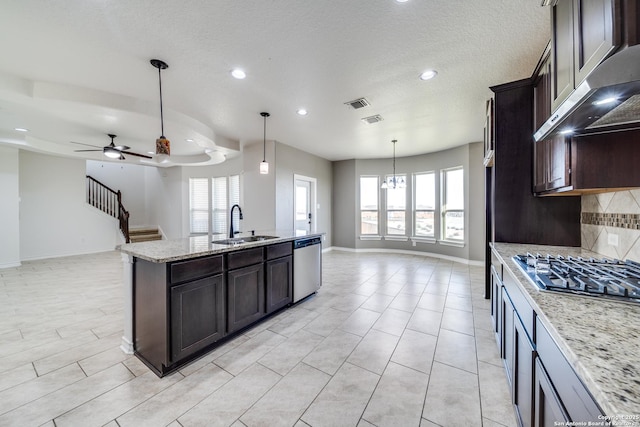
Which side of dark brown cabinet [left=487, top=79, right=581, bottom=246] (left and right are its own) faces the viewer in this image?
left

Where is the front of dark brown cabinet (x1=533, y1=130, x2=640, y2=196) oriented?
to the viewer's left

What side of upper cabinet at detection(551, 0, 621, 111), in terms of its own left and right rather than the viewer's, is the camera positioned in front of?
left

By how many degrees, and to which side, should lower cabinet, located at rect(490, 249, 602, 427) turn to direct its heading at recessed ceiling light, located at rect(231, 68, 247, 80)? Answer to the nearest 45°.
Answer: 0° — it already faces it

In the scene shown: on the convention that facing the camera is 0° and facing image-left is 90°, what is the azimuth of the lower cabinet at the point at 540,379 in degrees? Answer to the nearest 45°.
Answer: approximately 90°

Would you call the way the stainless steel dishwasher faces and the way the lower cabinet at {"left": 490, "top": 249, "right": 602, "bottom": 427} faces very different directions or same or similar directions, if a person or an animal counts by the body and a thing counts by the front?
very different directions

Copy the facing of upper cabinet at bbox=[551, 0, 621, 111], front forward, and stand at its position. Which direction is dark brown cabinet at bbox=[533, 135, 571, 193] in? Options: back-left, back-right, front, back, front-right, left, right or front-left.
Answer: right

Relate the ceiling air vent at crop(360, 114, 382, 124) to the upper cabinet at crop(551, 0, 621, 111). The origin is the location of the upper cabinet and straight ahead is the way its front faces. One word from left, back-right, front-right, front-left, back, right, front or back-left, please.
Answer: front-right

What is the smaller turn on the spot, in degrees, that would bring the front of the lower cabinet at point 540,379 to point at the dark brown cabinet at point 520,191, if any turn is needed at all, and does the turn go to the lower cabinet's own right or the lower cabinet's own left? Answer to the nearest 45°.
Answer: approximately 90° to the lower cabinet's own right

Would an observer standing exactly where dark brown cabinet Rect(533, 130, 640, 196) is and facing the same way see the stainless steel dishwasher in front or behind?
in front

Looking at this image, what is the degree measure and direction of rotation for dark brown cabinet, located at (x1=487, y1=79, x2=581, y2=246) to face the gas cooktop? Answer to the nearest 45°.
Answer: approximately 90° to its left

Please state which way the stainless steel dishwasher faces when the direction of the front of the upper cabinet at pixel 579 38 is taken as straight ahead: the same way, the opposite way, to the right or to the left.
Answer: the opposite way

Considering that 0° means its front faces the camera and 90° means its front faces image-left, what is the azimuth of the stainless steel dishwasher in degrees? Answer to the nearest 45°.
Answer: approximately 315°

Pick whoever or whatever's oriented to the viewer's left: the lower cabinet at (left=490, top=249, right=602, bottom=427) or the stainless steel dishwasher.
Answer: the lower cabinet
